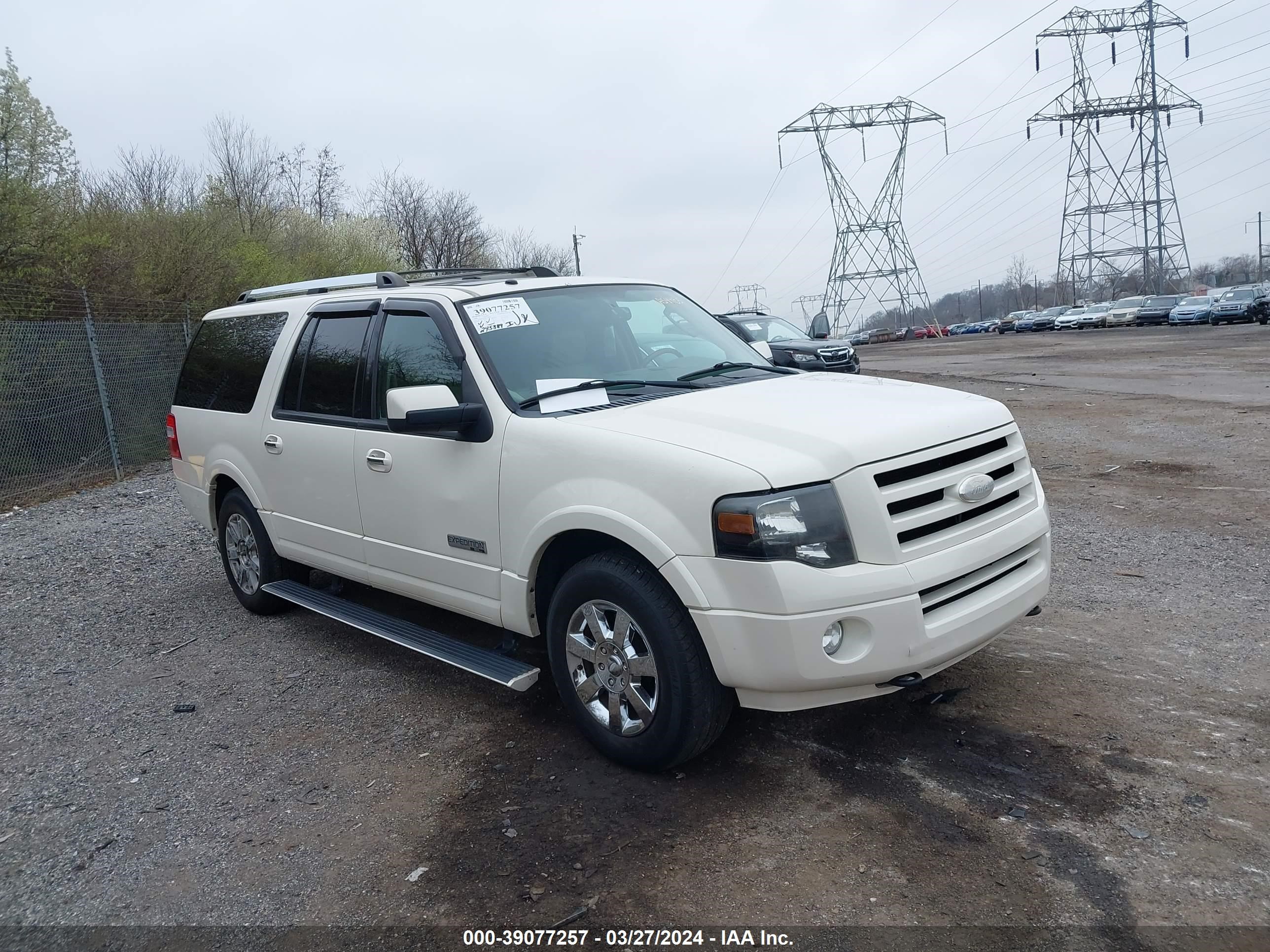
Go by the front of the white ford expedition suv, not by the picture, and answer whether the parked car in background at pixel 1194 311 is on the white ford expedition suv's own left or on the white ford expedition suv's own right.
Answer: on the white ford expedition suv's own left

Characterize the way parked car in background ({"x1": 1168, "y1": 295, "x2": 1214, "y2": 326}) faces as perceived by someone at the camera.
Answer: facing the viewer and to the left of the viewer

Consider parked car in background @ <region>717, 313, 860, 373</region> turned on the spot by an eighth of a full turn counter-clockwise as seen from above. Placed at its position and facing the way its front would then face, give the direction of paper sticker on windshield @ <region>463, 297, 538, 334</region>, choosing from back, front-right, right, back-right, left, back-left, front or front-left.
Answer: right

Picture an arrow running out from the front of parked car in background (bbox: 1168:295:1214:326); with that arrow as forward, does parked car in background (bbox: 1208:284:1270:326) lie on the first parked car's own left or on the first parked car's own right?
on the first parked car's own left

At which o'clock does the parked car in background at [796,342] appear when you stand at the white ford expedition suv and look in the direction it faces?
The parked car in background is roughly at 8 o'clock from the white ford expedition suv.

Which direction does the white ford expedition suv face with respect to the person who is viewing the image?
facing the viewer and to the right of the viewer

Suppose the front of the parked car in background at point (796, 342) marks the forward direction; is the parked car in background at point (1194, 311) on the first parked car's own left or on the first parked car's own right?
on the first parked car's own left

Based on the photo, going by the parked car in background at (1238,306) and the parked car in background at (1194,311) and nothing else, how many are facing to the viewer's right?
0

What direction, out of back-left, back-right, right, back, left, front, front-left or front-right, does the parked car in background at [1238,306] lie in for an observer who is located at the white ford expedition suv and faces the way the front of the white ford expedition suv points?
left
